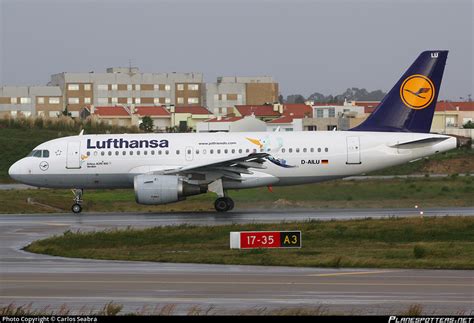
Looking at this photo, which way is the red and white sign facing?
toward the camera

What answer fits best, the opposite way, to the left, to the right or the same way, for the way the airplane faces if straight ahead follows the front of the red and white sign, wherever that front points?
to the right

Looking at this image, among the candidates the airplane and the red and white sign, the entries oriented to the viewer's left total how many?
1

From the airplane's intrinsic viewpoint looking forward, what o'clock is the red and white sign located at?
The red and white sign is roughly at 9 o'clock from the airplane.

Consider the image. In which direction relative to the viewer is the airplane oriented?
to the viewer's left

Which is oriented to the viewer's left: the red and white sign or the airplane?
the airplane

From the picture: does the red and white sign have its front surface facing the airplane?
no
